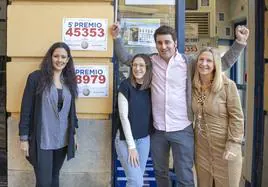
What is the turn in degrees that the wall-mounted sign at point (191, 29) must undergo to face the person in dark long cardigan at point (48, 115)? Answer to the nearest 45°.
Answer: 0° — it already faces them

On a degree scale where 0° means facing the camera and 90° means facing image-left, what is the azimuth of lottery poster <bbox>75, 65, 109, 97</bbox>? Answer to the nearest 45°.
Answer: approximately 0°

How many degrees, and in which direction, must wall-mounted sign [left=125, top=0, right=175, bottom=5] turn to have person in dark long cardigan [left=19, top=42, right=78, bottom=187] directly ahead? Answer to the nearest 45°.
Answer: approximately 45° to its right

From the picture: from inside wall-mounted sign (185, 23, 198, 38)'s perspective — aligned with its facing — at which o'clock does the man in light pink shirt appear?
The man in light pink shirt is roughly at 12 o'clock from the wall-mounted sign.

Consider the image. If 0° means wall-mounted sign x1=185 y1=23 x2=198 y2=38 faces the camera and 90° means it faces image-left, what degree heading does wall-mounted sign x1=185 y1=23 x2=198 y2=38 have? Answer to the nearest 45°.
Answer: approximately 0°

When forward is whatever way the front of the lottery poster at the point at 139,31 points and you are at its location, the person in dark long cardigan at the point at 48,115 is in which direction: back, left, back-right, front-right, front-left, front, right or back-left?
front-right

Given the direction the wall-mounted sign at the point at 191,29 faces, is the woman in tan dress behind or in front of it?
in front
